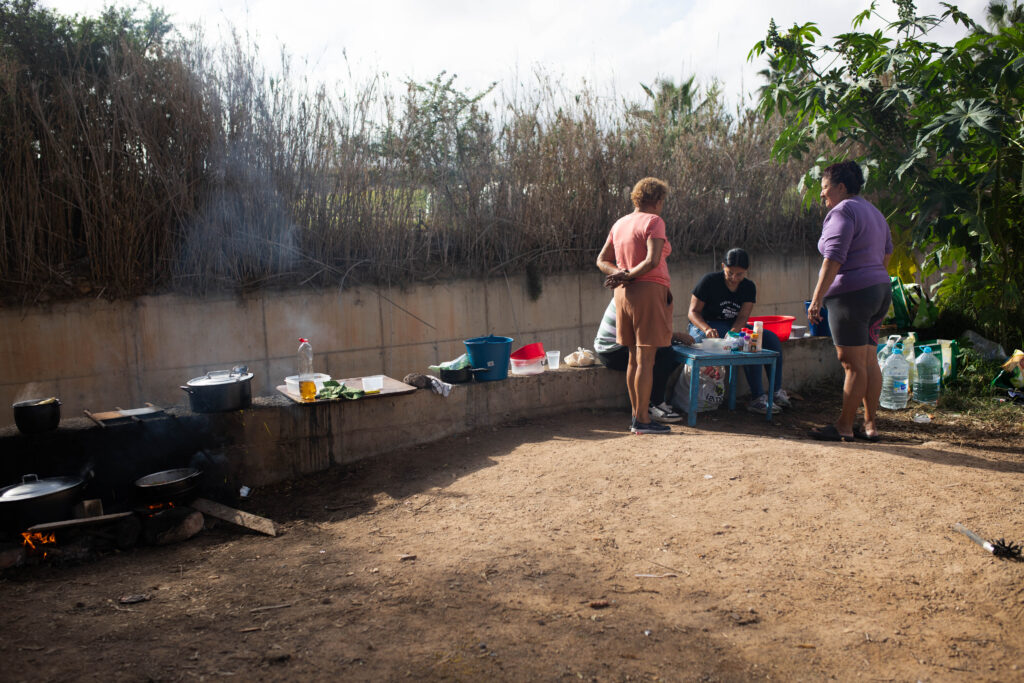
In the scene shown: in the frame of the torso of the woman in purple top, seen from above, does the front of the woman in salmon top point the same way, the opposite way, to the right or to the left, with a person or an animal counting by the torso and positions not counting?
to the right

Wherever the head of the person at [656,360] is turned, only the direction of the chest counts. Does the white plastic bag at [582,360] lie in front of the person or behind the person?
behind

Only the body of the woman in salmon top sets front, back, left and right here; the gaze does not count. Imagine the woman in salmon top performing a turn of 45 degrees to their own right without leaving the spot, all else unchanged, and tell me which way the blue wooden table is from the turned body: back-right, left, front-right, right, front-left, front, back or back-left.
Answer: front-left

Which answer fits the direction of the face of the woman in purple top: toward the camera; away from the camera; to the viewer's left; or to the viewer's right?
to the viewer's left

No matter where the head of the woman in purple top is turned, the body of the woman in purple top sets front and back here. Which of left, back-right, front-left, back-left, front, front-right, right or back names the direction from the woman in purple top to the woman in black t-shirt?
front

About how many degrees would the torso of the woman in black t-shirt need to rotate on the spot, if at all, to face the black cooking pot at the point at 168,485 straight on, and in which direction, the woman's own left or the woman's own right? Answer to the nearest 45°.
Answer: approximately 90° to the woman's own right

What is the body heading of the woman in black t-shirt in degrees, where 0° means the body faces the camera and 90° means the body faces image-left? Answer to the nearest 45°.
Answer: approximately 315°

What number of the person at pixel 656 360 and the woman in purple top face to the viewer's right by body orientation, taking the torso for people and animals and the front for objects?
1

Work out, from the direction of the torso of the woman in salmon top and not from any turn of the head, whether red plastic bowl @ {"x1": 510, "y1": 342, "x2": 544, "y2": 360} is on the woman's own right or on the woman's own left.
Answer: on the woman's own left

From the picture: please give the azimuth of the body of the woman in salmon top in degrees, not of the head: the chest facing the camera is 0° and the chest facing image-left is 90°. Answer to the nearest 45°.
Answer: approximately 225°

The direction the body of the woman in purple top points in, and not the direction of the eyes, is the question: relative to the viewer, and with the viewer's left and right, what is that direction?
facing away from the viewer and to the left of the viewer

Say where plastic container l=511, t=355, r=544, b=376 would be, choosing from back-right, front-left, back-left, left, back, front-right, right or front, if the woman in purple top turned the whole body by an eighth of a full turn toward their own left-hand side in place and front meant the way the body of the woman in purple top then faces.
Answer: front

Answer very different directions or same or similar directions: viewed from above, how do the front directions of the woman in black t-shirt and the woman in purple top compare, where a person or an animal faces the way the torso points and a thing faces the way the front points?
very different directions

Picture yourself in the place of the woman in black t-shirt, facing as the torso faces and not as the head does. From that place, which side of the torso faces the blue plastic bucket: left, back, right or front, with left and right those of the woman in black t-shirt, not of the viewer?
right

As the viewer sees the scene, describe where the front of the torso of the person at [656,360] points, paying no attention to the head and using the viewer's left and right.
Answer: facing to the right of the viewer
